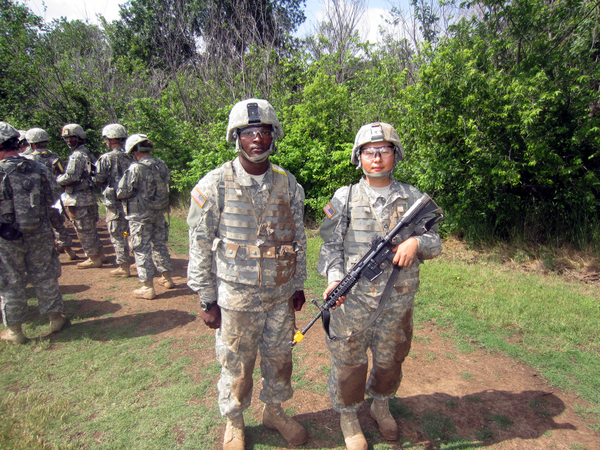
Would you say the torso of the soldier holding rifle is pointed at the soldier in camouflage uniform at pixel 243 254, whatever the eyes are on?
no

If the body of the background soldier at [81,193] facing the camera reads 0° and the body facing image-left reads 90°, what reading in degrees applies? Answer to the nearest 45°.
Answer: approximately 90°

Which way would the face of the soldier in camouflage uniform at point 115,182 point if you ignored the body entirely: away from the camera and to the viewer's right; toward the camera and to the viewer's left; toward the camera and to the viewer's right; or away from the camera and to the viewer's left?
away from the camera and to the viewer's left

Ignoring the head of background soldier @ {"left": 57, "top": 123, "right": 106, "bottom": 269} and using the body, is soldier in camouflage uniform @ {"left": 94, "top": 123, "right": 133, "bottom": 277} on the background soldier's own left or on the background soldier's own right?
on the background soldier's own left

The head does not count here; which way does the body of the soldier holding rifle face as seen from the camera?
toward the camera

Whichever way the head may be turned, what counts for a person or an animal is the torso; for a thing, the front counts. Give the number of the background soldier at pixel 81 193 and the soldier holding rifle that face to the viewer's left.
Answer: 1

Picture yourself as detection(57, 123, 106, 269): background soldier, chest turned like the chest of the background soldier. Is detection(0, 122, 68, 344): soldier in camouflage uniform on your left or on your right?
on your left

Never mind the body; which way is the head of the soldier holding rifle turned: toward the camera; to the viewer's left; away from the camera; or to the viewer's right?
toward the camera

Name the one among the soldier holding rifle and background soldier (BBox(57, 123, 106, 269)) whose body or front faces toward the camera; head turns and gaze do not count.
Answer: the soldier holding rifle

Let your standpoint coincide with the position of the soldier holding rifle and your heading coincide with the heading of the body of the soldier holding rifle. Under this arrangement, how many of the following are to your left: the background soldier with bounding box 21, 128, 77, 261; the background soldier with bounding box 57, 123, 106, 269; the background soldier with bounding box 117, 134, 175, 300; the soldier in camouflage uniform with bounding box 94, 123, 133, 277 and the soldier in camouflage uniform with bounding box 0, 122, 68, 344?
0

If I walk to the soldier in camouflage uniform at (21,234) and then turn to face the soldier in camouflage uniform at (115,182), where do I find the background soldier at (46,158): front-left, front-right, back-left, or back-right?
front-left

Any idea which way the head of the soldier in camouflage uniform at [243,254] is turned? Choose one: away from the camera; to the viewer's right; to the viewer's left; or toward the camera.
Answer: toward the camera

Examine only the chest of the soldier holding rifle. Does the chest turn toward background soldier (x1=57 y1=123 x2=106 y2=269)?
no

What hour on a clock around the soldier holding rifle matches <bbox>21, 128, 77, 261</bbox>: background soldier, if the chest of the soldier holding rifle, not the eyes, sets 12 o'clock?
The background soldier is roughly at 4 o'clock from the soldier holding rifle.
